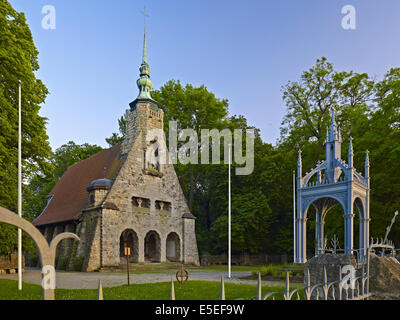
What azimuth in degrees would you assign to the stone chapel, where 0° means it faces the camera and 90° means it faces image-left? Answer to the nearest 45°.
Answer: approximately 315°

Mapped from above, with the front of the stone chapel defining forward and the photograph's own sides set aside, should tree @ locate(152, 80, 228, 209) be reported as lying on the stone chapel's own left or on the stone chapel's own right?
on the stone chapel's own left

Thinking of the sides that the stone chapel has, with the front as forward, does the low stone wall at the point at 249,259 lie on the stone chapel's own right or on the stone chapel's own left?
on the stone chapel's own left

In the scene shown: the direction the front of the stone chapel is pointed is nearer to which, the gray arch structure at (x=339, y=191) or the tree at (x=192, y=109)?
the gray arch structure
